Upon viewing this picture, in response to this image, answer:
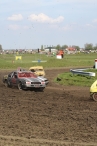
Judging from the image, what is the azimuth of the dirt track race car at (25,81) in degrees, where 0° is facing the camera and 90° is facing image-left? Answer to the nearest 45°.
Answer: approximately 315°
